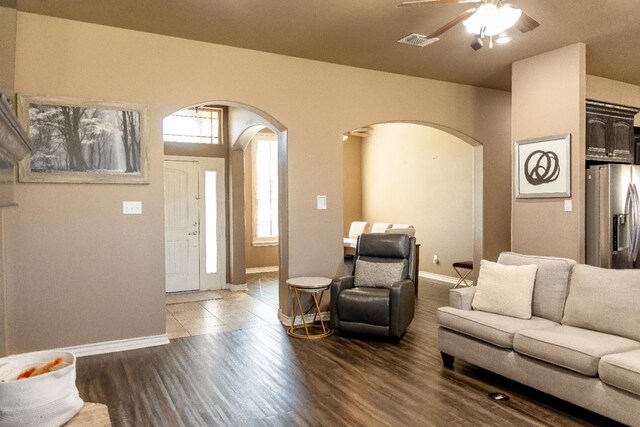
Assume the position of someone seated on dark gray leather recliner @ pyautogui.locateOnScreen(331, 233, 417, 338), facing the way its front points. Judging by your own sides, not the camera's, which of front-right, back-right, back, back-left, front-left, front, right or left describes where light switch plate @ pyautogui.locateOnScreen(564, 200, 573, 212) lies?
back-left

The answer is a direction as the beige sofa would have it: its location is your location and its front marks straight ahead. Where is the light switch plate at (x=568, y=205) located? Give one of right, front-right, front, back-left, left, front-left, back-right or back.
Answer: back-right

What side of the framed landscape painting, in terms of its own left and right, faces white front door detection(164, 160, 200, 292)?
back

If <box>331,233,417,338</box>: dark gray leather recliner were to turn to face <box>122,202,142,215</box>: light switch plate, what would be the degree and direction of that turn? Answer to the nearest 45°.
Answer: approximately 45° to its right

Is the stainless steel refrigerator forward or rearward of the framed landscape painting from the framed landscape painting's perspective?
forward

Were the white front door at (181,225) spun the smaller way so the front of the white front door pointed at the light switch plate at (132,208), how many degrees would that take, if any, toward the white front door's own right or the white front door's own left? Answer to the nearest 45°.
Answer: approximately 45° to the white front door's own right

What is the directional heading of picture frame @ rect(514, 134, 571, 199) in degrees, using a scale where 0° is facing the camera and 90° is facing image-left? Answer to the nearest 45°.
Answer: approximately 45°

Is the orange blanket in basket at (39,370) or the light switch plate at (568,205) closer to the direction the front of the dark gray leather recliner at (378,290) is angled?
the orange blanket in basket

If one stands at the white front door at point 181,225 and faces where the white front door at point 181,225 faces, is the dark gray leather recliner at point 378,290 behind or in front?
in front
